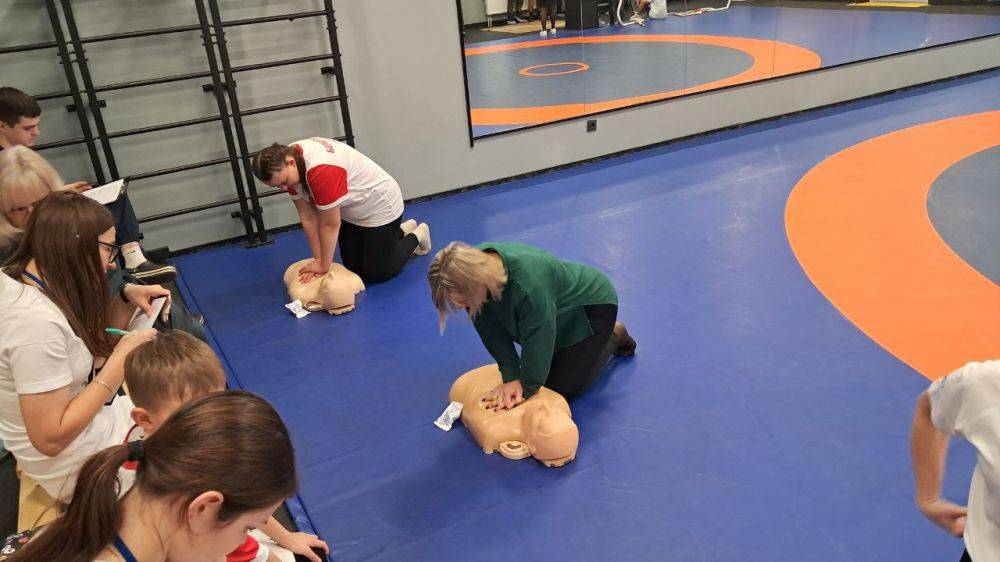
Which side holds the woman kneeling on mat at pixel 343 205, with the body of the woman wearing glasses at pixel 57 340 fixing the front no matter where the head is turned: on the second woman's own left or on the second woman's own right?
on the second woman's own left

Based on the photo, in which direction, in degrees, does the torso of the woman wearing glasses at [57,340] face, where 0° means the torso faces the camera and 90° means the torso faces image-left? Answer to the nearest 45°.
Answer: approximately 270°

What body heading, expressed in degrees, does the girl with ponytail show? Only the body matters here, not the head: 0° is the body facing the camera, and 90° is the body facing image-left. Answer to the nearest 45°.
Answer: approximately 270°

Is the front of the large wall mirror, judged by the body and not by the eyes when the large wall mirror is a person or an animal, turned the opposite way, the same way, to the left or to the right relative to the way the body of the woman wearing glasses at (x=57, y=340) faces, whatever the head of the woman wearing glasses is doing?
to the right

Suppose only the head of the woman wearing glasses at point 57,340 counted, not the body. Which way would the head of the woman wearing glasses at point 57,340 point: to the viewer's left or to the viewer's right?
to the viewer's right

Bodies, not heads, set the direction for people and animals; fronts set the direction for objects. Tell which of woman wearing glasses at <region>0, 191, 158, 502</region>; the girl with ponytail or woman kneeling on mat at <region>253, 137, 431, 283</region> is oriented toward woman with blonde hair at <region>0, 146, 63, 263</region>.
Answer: the woman kneeling on mat

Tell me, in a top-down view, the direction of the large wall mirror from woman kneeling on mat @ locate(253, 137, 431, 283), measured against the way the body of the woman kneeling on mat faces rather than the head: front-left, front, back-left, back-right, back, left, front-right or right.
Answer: back

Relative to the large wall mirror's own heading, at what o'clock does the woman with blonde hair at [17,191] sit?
The woman with blonde hair is roughly at 2 o'clock from the large wall mirror.

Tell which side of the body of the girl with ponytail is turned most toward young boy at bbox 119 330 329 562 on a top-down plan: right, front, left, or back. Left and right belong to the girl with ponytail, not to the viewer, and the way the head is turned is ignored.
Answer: left

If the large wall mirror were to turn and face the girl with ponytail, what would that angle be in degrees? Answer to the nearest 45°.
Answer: approximately 45° to its right
